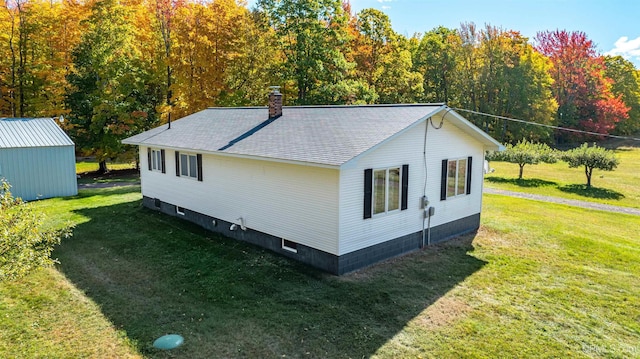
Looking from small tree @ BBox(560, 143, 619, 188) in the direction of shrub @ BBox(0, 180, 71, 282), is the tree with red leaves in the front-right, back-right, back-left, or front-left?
back-right

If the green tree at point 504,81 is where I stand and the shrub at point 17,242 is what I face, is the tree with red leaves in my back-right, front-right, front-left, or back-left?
back-left
